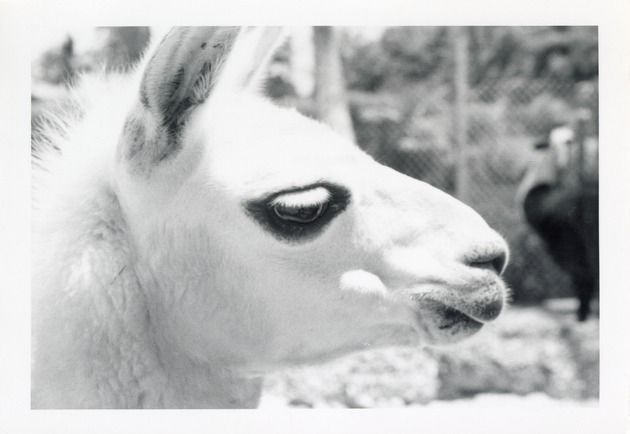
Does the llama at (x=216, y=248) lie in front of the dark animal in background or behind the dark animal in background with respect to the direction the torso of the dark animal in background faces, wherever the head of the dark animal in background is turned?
in front

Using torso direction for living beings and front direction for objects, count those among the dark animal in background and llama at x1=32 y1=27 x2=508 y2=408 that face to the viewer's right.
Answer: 1

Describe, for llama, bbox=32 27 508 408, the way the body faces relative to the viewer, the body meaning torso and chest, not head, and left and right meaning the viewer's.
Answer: facing to the right of the viewer

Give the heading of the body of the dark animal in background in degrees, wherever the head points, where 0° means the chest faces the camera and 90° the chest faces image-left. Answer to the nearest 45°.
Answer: approximately 45°
